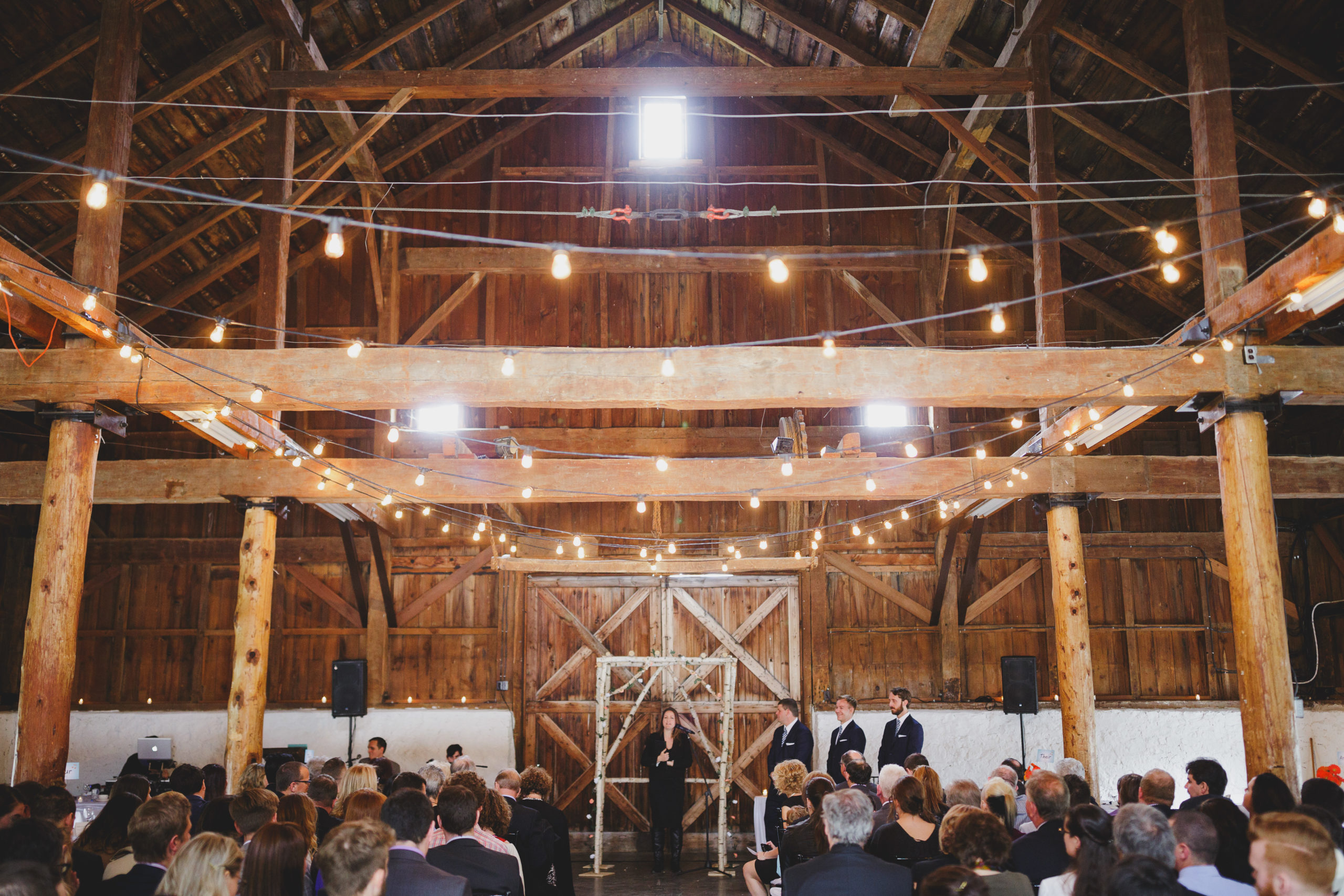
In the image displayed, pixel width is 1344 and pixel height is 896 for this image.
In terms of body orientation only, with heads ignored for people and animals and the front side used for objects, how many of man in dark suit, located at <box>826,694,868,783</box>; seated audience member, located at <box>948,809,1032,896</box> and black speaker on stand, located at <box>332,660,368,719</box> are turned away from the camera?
1

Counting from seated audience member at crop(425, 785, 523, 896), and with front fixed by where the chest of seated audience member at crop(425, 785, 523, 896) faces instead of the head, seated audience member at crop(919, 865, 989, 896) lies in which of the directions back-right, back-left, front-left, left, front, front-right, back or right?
back-right

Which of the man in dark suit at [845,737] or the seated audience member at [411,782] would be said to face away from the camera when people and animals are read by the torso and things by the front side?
the seated audience member

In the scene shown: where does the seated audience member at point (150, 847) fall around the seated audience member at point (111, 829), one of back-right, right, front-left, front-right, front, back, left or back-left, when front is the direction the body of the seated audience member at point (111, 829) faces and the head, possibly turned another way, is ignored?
back-right

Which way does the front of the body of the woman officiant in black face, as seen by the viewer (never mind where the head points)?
toward the camera

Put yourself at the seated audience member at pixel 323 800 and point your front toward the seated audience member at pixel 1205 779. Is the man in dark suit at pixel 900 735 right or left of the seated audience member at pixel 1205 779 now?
left

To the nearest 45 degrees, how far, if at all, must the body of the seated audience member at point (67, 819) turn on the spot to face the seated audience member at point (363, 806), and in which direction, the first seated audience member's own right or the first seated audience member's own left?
approximately 90° to the first seated audience member's own right

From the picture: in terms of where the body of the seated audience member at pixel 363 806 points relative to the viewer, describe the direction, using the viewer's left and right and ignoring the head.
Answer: facing away from the viewer

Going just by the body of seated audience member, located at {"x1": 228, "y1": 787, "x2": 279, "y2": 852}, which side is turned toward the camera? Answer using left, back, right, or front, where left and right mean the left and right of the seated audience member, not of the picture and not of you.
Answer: back

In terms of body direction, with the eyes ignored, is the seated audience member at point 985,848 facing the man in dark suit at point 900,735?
yes

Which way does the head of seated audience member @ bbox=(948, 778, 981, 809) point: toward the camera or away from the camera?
away from the camera

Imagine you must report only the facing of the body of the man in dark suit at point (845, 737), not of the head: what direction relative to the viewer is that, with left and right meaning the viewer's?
facing the viewer and to the left of the viewer

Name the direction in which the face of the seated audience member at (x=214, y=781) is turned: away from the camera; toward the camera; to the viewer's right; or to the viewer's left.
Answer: away from the camera

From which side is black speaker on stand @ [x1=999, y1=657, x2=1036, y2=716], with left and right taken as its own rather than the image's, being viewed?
front

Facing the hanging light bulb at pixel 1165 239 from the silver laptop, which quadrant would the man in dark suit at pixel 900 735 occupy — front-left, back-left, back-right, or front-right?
front-left

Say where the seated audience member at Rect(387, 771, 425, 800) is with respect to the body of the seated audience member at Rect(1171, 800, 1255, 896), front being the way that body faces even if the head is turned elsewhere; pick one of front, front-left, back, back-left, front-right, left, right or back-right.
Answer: front-left

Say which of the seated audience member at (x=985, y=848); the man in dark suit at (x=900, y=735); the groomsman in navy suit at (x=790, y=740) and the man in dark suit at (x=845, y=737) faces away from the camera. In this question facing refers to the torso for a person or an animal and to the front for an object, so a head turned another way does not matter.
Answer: the seated audience member

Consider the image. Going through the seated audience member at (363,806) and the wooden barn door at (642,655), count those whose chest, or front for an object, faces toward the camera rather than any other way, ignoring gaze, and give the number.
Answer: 1

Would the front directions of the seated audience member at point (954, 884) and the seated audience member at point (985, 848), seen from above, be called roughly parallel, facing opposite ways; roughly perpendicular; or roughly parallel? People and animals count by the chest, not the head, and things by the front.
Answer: roughly parallel

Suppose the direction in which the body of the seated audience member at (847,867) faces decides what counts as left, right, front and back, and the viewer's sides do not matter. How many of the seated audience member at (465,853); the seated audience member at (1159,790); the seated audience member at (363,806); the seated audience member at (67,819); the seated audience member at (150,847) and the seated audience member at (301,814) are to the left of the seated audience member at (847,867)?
5
